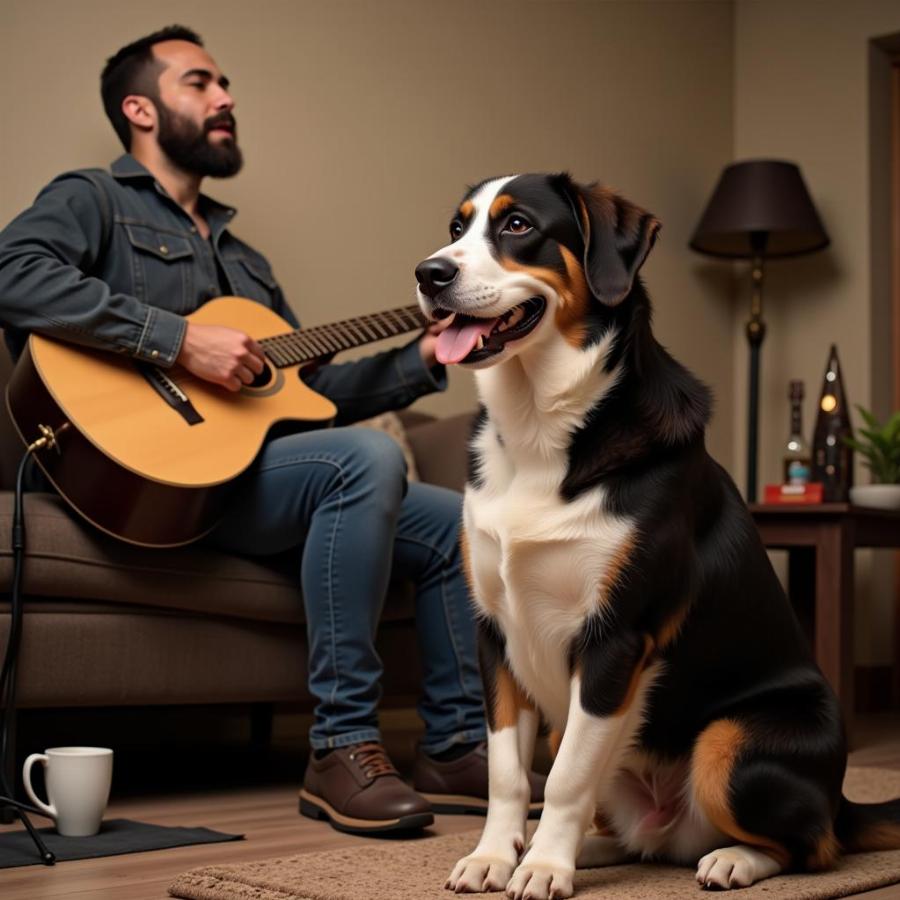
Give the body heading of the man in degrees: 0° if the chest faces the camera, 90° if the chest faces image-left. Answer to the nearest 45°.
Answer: approximately 315°

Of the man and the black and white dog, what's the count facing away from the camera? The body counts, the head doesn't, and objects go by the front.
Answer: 0

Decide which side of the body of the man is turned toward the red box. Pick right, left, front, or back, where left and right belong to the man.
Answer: left

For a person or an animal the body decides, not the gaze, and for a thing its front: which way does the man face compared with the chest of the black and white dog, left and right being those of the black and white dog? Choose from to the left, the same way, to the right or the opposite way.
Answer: to the left

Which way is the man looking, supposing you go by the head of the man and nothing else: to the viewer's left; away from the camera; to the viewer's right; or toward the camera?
to the viewer's right

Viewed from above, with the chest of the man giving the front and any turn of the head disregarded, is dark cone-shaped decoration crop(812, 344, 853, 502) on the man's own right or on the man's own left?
on the man's own left

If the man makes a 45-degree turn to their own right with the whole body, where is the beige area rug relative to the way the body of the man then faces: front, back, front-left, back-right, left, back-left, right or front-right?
front

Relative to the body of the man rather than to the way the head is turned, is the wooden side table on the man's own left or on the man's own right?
on the man's own left

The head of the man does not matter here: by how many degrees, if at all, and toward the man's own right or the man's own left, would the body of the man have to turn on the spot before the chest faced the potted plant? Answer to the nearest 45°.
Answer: approximately 90° to the man's own left

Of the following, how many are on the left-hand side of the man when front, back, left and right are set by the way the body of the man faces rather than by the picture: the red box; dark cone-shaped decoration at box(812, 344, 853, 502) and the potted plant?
3

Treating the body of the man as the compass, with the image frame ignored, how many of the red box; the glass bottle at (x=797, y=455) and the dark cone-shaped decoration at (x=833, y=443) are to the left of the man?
3

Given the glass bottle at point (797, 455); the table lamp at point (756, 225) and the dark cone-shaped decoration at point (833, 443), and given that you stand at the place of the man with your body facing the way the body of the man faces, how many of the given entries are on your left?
3

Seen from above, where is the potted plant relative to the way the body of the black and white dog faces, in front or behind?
behind

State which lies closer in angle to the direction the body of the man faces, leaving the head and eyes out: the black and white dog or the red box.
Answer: the black and white dog
